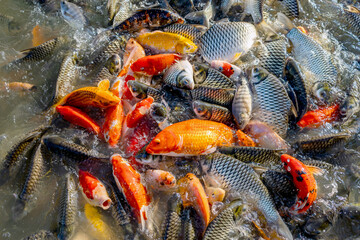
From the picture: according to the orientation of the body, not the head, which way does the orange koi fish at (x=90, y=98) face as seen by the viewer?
to the viewer's right

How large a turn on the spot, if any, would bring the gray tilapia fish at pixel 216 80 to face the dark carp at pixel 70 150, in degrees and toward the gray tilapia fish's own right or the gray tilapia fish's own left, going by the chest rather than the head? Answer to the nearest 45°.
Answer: approximately 45° to the gray tilapia fish's own left

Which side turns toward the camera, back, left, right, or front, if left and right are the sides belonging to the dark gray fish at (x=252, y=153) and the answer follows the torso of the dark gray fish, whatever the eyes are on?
left

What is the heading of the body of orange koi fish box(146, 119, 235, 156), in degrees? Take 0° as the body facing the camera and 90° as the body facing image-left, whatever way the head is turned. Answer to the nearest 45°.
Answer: approximately 90°

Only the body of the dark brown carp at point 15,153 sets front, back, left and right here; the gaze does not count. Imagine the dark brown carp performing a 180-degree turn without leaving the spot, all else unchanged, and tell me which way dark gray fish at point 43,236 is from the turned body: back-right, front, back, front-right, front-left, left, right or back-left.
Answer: front-left

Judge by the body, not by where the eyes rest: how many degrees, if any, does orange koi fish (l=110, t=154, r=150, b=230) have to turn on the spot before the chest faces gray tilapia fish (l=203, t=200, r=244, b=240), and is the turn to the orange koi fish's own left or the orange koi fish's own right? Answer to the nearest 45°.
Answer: approximately 90° to the orange koi fish's own right

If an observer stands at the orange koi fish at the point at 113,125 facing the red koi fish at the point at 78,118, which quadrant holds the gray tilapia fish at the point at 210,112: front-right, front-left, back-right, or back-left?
back-right

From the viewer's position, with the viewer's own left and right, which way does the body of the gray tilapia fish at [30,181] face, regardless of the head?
facing away from the viewer
